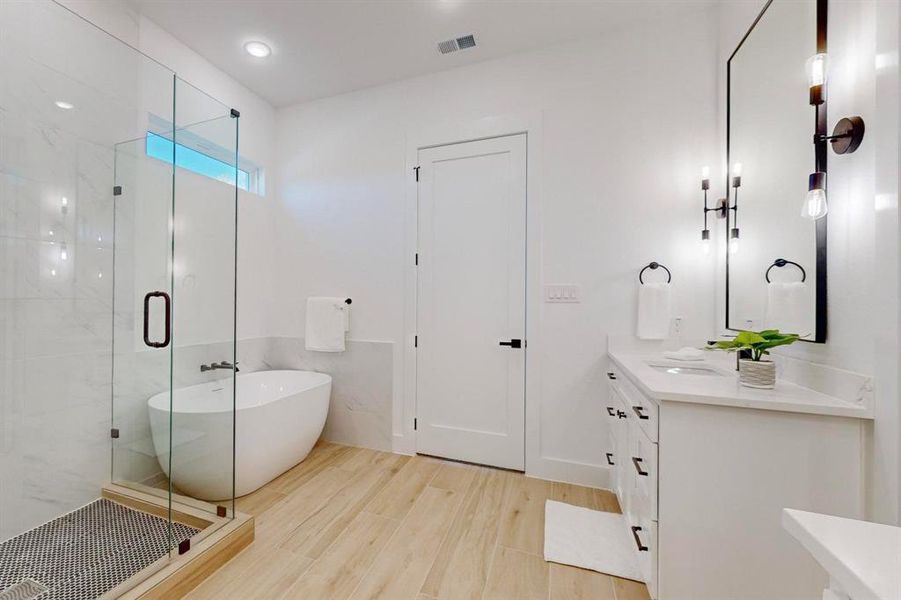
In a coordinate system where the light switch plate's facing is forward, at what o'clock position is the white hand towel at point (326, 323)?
The white hand towel is roughly at 3 o'clock from the light switch plate.

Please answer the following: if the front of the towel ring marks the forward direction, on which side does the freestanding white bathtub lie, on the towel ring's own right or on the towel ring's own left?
on the towel ring's own right

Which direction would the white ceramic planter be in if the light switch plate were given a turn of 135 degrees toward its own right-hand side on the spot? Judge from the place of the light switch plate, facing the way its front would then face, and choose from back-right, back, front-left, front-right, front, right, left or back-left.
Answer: back

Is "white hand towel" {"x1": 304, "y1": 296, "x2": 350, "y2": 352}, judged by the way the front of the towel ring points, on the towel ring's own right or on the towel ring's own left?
on the towel ring's own right

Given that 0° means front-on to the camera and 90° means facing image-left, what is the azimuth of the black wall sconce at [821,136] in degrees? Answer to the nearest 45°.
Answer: approximately 45°

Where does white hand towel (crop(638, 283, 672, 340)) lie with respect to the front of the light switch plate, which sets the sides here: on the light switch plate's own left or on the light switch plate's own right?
on the light switch plate's own left

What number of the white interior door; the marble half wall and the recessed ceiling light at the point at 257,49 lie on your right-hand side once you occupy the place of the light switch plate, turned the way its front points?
3

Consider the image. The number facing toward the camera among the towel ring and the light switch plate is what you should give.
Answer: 2

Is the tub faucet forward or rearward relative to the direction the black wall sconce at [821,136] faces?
forward

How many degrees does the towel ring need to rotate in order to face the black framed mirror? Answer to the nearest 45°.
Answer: approximately 45° to its left

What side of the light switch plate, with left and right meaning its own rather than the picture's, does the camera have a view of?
front

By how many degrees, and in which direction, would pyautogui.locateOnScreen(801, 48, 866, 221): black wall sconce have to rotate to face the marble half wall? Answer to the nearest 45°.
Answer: approximately 45° to its right

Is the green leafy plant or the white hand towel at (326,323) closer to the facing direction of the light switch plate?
the green leafy plant

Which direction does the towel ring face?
toward the camera
